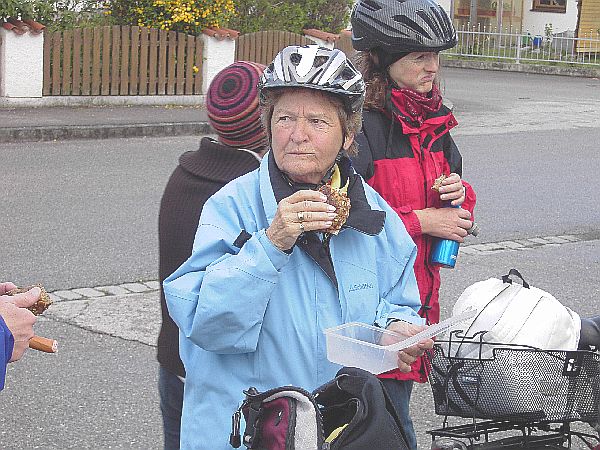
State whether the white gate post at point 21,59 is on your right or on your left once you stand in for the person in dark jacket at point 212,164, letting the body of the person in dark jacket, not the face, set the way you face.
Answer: on your left

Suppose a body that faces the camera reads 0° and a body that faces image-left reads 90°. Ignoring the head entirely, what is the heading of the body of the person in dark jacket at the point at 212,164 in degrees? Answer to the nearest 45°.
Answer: approximately 225°

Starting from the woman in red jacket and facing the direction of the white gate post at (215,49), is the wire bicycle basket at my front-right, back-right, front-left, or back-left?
back-right

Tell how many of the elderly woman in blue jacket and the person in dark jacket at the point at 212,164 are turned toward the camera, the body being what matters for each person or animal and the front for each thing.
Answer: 1

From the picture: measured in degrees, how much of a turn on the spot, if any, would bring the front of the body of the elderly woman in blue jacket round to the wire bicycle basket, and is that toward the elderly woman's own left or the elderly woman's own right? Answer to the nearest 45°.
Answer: approximately 135° to the elderly woman's own left

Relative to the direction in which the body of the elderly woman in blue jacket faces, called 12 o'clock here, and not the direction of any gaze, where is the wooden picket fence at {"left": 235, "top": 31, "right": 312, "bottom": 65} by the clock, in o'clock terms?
The wooden picket fence is roughly at 6 o'clock from the elderly woman in blue jacket.

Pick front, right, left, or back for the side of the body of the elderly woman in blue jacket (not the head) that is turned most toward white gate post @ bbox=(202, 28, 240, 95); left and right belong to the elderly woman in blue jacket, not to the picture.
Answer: back

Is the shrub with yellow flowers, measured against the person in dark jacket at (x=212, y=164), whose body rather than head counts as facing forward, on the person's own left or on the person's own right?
on the person's own left

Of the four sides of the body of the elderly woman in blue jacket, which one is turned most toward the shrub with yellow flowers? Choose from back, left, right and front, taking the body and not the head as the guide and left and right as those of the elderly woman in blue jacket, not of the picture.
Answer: back

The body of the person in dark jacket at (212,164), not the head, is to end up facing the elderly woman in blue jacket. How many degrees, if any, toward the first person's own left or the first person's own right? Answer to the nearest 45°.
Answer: approximately 135° to the first person's own right

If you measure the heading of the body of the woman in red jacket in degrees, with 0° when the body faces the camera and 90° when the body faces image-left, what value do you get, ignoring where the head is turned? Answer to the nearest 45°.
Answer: approximately 315°

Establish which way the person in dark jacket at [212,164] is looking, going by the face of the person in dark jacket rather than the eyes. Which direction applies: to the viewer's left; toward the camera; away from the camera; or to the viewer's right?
away from the camera
